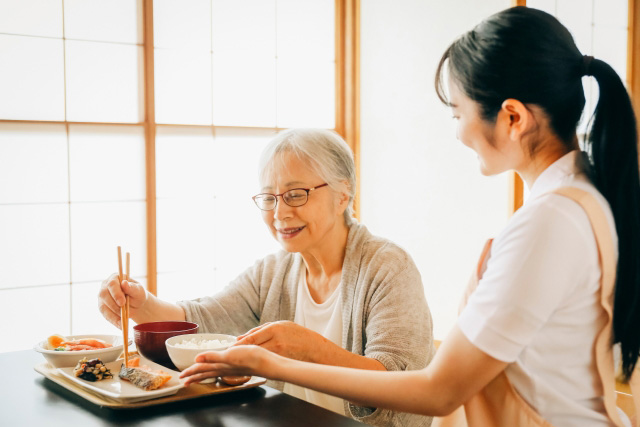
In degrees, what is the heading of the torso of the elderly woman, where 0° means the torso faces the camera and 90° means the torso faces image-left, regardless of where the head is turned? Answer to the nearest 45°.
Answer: approximately 45°

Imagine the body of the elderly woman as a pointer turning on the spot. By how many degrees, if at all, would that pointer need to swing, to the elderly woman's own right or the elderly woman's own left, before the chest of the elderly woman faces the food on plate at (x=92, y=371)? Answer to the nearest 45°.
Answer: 0° — they already face it

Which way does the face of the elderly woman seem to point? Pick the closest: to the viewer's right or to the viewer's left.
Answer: to the viewer's left

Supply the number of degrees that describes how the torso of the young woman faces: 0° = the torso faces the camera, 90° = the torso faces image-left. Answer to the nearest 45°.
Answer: approximately 90°

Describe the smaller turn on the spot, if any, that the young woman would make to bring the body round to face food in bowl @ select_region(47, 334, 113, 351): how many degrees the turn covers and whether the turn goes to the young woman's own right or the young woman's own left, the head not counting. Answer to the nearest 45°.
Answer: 0° — they already face it

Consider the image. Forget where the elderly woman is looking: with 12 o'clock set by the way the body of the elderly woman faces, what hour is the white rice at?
The white rice is roughly at 12 o'clock from the elderly woman.

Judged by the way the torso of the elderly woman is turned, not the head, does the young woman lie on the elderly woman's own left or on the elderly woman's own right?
on the elderly woman's own left

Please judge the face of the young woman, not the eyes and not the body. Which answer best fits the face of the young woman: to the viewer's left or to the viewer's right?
to the viewer's left

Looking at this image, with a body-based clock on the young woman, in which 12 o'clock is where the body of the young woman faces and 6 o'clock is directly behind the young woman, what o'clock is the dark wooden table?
The dark wooden table is roughly at 12 o'clock from the young woman.

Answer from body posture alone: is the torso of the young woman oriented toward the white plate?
yes
